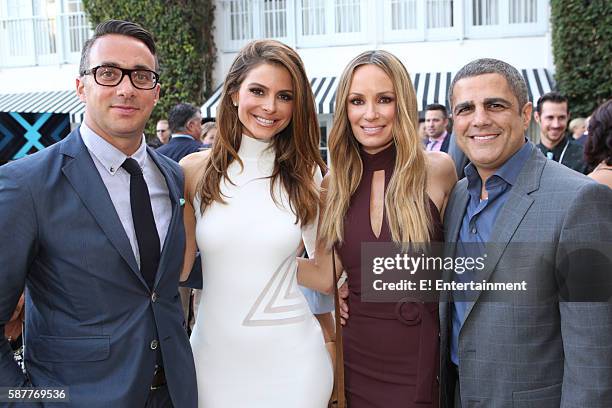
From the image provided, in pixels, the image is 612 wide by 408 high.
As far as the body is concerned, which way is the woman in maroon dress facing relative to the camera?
toward the camera

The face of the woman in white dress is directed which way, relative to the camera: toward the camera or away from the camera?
toward the camera

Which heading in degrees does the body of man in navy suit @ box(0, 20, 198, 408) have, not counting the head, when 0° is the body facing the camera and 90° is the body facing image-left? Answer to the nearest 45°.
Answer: approximately 315°

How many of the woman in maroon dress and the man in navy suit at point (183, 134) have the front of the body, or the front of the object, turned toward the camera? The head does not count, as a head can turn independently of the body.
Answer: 1

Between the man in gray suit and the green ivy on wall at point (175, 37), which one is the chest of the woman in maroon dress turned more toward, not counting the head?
the man in gray suit

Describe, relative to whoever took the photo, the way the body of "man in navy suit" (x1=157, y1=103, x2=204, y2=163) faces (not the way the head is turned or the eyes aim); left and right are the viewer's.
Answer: facing away from the viewer and to the right of the viewer

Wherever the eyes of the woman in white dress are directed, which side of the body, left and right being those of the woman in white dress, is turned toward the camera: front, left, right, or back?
front

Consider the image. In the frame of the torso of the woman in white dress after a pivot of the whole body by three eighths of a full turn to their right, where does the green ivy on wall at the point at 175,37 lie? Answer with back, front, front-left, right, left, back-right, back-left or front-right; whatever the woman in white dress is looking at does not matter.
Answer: front-right

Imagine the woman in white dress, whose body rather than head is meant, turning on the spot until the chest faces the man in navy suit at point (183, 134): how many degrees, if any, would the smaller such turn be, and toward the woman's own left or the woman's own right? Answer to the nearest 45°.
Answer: approximately 180°

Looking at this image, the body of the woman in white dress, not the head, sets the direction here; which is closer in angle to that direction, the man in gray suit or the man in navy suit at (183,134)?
the man in gray suit

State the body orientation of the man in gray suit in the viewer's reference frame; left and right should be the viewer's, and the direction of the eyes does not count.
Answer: facing the viewer and to the left of the viewer
